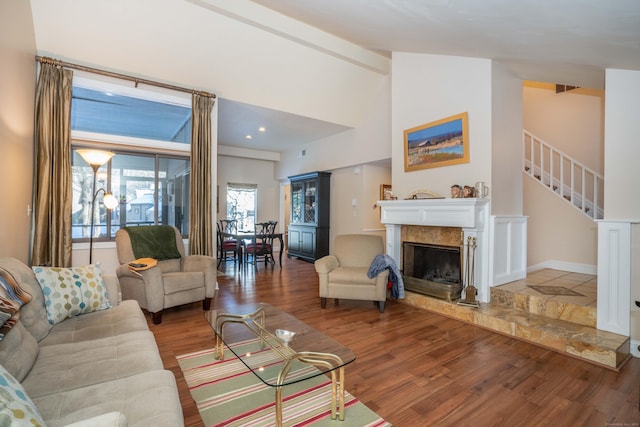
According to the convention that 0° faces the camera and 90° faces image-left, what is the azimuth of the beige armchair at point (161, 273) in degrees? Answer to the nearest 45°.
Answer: approximately 315°

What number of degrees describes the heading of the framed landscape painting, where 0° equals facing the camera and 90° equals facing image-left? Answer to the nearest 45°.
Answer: approximately 45°

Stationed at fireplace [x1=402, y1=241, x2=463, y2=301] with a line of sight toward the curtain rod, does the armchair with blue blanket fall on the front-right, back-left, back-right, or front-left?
front-left

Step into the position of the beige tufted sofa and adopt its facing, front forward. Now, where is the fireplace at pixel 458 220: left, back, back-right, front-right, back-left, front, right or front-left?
front

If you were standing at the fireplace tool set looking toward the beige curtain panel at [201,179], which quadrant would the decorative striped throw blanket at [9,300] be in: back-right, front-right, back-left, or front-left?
front-left

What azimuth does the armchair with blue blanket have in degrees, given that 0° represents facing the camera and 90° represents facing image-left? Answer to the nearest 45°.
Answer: approximately 0°

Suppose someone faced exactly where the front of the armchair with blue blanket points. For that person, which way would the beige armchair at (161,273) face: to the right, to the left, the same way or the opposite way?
to the left

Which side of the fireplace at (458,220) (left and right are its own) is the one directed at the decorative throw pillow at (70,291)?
front

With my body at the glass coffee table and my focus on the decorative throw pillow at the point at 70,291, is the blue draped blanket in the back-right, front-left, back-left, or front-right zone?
back-right

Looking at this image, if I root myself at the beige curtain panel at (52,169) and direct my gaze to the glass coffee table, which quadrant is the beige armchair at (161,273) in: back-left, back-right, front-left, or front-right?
front-left

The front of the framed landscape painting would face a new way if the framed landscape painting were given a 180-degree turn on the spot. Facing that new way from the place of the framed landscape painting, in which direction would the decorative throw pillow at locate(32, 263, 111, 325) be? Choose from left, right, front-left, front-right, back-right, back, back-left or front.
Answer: back

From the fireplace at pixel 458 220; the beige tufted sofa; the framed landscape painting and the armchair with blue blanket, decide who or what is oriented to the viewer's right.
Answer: the beige tufted sofa

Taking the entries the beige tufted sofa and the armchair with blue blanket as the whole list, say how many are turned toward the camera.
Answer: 1

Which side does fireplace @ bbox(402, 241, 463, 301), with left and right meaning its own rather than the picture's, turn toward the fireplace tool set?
left

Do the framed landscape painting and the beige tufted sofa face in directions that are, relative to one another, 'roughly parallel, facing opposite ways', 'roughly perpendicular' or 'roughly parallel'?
roughly parallel, facing opposite ways

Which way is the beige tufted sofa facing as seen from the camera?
to the viewer's right
